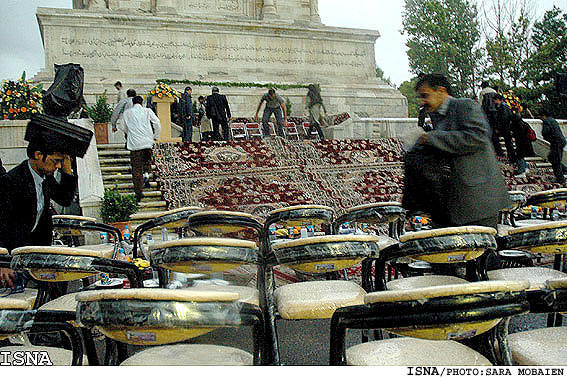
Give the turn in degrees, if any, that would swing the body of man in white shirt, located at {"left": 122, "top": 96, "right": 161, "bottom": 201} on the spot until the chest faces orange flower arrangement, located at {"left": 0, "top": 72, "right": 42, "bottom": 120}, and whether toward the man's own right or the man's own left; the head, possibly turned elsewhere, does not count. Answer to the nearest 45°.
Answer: approximately 45° to the man's own left

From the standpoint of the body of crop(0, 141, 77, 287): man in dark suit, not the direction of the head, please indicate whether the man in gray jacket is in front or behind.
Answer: in front

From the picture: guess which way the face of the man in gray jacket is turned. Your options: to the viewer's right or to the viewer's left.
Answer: to the viewer's left

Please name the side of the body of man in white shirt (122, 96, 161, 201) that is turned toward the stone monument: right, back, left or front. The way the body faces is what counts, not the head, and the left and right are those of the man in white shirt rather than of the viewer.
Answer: front

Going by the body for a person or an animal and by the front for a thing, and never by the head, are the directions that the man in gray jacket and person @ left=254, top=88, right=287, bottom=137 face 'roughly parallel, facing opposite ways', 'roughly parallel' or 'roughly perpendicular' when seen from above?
roughly perpendicular

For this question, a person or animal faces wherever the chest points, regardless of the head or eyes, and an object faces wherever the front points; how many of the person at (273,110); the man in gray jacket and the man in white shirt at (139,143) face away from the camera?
1

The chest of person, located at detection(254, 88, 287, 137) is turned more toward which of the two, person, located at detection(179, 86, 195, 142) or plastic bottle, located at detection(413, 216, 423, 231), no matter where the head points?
the plastic bottle

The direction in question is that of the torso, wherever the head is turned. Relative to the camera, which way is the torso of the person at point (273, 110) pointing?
toward the camera

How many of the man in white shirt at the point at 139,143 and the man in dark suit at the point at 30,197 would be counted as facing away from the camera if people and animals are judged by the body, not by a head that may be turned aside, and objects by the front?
1

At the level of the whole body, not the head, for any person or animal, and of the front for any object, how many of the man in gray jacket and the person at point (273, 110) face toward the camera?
1

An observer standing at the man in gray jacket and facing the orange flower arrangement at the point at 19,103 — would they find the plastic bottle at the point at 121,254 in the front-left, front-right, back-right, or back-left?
front-left

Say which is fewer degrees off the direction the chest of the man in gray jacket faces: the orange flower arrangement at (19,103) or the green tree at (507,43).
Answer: the orange flower arrangement

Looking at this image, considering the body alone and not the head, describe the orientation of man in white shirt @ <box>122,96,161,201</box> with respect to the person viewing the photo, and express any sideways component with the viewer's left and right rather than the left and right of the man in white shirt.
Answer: facing away from the viewer

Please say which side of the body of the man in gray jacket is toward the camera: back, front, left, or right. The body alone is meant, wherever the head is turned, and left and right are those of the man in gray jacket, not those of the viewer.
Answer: left
